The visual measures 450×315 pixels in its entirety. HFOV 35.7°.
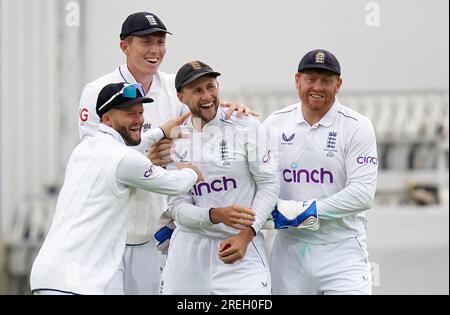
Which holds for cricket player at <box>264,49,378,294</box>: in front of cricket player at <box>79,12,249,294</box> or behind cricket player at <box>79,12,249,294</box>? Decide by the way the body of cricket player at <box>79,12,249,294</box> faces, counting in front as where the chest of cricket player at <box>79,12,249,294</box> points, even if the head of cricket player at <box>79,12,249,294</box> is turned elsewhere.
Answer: in front

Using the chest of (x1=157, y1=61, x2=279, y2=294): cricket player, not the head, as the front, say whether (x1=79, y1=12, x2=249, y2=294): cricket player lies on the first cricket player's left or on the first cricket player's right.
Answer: on the first cricket player's right

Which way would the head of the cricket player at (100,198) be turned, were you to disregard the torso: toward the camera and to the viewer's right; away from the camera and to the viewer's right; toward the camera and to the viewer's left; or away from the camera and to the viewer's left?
toward the camera and to the viewer's right

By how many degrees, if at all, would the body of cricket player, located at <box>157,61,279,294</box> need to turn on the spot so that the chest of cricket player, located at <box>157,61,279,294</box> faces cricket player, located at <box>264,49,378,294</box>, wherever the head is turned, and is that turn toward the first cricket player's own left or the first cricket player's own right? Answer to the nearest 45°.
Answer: approximately 90° to the first cricket player's own left

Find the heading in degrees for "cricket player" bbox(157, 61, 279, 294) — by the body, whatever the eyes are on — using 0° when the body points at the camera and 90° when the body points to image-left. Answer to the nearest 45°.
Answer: approximately 0°

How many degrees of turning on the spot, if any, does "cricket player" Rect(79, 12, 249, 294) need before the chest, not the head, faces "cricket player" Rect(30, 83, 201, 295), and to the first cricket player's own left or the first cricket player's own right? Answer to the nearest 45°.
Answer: approximately 45° to the first cricket player's own right

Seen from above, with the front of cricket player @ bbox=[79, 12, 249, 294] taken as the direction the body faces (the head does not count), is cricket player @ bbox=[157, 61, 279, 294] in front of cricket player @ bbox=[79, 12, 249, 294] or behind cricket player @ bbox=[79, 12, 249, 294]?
in front

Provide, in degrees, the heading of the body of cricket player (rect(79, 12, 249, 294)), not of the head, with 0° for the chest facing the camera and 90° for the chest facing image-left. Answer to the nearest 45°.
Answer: approximately 315°
